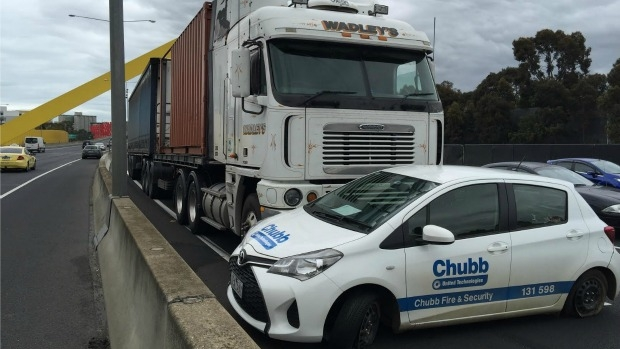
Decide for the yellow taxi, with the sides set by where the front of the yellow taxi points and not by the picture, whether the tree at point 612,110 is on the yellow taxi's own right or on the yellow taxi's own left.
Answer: on the yellow taxi's own right

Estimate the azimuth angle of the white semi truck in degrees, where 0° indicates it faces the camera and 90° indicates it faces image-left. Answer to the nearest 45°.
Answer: approximately 315°

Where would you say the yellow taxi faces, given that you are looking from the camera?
facing away from the viewer and to the right of the viewer

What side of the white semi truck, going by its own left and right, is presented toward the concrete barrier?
right
